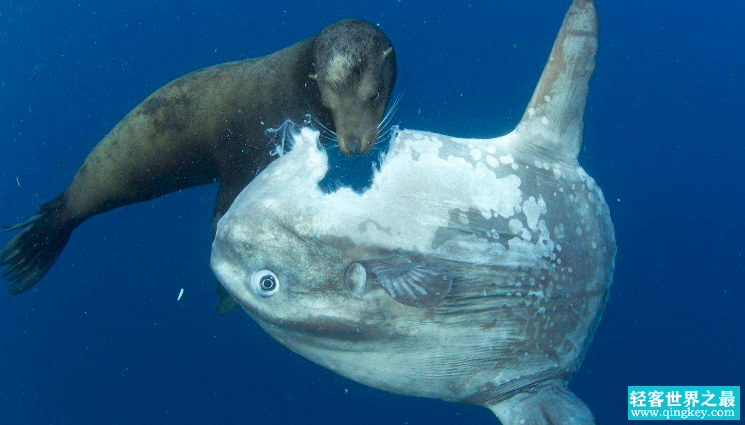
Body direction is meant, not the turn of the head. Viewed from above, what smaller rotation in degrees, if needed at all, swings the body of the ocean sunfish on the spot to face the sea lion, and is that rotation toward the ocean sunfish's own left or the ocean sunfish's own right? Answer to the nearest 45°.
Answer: approximately 45° to the ocean sunfish's own right

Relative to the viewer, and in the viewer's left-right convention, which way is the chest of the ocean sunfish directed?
facing to the left of the viewer
